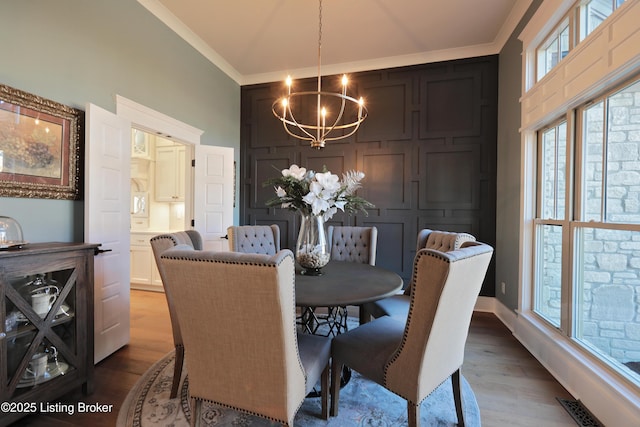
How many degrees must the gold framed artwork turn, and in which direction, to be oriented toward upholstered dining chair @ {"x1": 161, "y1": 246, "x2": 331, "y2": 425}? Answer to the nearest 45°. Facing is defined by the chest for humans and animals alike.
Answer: approximately 45° to its right

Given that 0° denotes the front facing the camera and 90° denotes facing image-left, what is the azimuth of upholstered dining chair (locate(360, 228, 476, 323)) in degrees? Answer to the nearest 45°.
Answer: approximately 45°

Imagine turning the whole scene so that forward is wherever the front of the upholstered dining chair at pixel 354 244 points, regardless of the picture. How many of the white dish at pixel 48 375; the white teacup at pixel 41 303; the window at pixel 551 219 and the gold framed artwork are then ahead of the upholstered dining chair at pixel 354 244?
3

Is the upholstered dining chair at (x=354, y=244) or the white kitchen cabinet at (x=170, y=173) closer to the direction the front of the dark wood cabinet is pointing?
the upholstered dining chair

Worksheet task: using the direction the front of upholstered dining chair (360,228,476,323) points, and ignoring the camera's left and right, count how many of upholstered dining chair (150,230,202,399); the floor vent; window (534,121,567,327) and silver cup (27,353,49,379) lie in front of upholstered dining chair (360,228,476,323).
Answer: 2

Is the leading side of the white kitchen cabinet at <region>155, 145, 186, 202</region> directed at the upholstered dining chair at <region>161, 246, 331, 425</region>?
yes

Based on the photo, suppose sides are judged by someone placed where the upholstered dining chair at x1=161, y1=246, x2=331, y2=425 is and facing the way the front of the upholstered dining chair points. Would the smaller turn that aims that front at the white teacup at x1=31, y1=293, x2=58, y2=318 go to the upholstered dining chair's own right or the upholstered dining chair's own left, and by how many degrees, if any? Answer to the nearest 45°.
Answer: approximately 90° to the upholstered dining chair's own left

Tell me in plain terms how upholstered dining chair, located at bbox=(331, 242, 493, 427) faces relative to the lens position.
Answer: facing away from the viewer and to the left of the viewer
